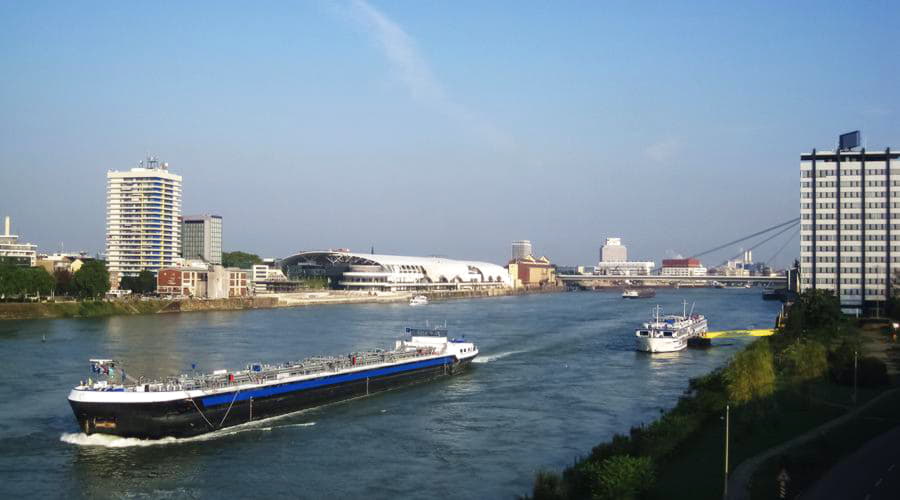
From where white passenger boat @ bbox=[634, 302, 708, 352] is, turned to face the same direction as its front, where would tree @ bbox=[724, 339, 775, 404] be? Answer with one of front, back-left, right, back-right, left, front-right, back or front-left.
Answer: front-left

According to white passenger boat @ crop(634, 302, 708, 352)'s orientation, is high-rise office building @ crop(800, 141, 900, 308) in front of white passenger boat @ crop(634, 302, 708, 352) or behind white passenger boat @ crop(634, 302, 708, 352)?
behind

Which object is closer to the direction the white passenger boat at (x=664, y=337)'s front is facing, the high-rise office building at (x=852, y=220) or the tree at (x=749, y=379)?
the tree

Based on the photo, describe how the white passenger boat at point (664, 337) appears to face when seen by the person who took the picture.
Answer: facing the viewer and to the left of the viewer
